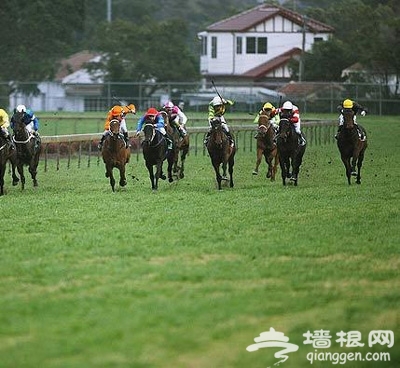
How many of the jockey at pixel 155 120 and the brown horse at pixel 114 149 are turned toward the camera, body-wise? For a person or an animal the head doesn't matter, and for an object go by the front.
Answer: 2

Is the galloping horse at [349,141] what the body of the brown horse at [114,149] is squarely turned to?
no

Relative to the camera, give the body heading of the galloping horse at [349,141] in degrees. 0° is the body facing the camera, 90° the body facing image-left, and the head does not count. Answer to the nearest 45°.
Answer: approximately 0°

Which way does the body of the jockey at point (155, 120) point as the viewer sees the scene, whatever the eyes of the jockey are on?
toward the camera

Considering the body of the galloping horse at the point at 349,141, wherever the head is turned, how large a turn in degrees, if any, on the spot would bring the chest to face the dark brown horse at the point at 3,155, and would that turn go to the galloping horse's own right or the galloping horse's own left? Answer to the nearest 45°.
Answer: approximately 90° to the galloping horse's own right

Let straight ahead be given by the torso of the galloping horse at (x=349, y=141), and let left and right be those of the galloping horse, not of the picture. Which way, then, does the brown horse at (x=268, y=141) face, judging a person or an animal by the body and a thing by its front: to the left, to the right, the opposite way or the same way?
the same way

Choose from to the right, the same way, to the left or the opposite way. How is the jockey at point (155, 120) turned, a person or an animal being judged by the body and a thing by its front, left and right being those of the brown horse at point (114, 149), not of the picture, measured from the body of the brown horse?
the same way

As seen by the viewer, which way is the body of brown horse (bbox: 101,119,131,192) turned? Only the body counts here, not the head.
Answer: toward the camera

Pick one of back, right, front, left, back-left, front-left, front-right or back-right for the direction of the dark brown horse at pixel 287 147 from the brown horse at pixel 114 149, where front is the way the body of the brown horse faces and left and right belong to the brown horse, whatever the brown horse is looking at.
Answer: left

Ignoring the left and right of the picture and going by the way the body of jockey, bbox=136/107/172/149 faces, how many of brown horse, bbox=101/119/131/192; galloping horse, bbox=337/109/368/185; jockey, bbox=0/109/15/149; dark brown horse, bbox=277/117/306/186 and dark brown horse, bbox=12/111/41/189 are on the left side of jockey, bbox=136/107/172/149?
2

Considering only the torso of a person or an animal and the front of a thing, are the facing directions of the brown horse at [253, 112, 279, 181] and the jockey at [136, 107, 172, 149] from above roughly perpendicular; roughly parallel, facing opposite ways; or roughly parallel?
roughly parallel

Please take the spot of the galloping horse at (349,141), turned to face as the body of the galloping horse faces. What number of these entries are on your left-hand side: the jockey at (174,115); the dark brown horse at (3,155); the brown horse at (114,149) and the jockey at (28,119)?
0

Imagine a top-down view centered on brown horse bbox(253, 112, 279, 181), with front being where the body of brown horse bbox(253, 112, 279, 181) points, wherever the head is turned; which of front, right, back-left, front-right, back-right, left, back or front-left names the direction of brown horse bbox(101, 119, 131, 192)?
front-right
